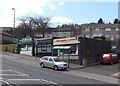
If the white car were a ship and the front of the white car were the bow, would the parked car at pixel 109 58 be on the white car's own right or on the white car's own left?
on the white car's own left

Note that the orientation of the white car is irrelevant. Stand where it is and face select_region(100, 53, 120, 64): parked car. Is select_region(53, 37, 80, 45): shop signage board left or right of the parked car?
left

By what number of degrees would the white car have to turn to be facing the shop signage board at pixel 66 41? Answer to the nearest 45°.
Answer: approximately 135° to its left

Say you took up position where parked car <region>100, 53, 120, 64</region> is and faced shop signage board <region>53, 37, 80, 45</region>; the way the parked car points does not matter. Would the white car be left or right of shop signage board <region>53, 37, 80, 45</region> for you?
left
